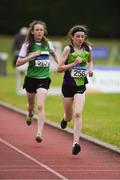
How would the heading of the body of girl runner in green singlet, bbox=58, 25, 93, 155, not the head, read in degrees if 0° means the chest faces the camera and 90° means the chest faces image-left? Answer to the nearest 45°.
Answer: approximately 315°

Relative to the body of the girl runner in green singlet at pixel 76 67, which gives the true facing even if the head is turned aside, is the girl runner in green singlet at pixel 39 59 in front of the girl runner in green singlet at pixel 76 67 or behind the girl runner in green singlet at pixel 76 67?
behind

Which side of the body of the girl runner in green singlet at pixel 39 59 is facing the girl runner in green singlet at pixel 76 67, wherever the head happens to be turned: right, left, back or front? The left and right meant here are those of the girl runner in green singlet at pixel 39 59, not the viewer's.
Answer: front

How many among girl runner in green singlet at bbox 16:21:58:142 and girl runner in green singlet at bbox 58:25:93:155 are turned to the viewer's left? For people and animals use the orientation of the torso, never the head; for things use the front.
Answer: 0

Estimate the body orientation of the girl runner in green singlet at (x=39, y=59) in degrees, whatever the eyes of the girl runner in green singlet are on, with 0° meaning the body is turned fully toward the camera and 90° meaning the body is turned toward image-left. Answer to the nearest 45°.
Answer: approximately 315°
